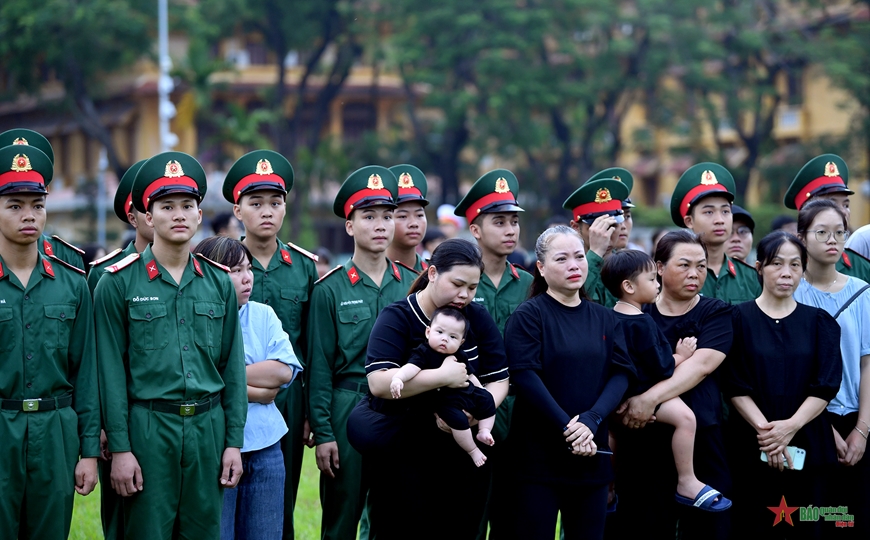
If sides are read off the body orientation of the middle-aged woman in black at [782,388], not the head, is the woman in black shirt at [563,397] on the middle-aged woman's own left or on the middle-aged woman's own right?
on the middle-aged woman's own right

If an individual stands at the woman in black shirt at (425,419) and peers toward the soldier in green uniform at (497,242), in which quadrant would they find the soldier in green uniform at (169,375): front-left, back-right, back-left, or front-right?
back-left

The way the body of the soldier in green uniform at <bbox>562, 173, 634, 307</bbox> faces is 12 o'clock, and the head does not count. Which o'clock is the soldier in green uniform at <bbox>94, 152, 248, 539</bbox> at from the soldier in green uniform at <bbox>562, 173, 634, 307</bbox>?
the soldier in green uniform at <bbox>94, 152, 248, 539</bbox> is roughly at 3 o'clock from the soldier in green uniform at <bbox>562, 173, 634, 307</bbox>.

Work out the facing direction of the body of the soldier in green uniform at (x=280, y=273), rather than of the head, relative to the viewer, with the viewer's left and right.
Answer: facing the viewer

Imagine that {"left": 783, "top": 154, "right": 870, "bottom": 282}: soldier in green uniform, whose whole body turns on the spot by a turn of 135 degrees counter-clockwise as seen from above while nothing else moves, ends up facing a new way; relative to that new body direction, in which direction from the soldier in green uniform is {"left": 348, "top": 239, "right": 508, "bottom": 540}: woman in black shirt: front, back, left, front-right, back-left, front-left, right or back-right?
back-left

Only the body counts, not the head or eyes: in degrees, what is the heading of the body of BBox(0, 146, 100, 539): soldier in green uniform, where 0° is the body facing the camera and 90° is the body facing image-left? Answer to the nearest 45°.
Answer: approximately 0°

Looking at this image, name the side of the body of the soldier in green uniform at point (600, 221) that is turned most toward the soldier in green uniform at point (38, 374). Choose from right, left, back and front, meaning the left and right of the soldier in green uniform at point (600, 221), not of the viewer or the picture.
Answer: right

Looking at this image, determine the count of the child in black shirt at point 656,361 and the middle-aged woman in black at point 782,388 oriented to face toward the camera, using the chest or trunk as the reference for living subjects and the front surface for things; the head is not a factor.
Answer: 1
